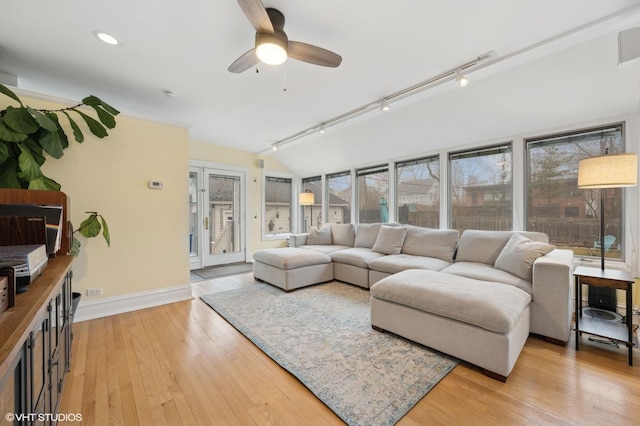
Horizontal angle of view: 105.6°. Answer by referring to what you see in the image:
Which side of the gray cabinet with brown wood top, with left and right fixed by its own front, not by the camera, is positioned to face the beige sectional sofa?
front

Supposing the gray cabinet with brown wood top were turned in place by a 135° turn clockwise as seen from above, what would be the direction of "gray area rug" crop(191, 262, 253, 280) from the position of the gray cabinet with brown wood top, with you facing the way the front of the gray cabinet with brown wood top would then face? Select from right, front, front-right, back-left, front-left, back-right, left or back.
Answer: back

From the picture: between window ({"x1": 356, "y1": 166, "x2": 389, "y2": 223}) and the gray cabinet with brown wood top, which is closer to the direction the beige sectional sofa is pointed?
the gray cabinet with brown wood top

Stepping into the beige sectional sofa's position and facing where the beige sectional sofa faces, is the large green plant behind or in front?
in front

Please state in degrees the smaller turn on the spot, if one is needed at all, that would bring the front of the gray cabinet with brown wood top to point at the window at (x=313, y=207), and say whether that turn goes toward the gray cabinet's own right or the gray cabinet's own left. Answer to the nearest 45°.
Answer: approximately 45° to the gray cabinet's own left

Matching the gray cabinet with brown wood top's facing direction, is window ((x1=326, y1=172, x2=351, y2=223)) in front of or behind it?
in front

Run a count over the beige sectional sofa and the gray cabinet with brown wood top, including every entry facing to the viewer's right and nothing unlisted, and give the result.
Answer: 1

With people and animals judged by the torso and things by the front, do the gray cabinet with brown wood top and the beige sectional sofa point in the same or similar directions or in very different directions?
very different directions

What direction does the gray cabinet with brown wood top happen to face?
to the viewer's right

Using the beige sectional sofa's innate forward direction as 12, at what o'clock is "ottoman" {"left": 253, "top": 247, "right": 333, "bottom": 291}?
The ottoman is roughly at 2 o'clock from the beige sectional sofa.

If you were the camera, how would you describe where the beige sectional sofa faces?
facing the viewer and to the left of the viewer

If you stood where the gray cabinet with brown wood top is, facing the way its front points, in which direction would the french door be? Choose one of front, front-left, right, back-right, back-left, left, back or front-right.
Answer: front-left

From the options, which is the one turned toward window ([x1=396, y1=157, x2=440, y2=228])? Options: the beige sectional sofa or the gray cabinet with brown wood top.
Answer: the gray cabinet with brown wood top

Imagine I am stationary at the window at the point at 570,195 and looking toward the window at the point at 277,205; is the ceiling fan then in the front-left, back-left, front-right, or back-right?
front-left

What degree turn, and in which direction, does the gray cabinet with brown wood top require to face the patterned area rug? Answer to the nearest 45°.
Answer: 0° — it already faces it
